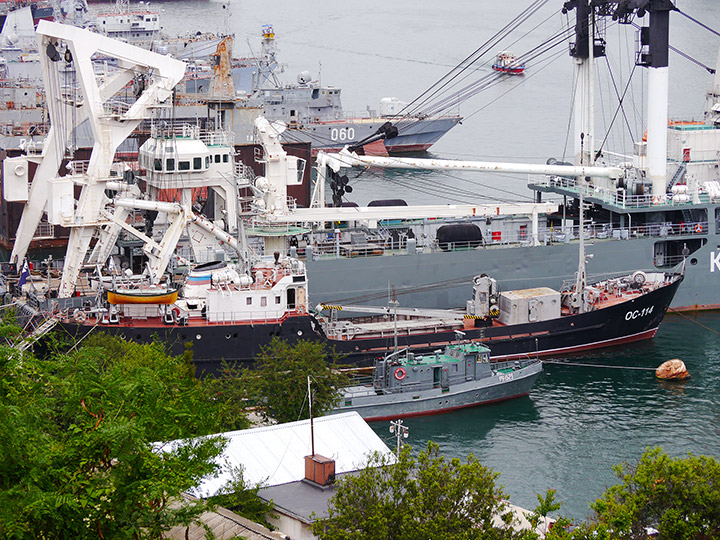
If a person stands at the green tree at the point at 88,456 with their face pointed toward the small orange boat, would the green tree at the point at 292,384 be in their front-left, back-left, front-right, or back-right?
front-right
